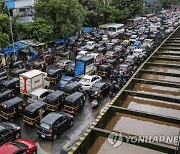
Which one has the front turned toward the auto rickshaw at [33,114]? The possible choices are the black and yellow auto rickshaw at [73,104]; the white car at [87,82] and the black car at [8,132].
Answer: the black car

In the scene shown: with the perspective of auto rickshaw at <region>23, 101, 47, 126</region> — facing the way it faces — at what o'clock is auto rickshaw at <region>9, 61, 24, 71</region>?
auto rickshaw at <region>9, 61, 24, 71</region> is roughly at 10 o'clock from auto rickshaw at <region>23, 101, 47, 126</region>.

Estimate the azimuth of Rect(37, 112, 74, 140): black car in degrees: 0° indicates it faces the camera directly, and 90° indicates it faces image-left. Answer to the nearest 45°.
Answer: approximately 225°

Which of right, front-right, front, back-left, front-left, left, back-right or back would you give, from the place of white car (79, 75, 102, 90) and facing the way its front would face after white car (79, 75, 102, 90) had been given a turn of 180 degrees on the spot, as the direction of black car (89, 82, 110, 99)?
left

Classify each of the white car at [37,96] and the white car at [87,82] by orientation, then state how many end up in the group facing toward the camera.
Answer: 0

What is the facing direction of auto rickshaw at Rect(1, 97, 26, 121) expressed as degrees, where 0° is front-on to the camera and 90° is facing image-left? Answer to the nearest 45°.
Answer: approximately 225°

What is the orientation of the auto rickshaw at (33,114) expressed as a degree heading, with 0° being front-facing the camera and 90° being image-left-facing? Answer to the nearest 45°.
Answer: approximately 225°

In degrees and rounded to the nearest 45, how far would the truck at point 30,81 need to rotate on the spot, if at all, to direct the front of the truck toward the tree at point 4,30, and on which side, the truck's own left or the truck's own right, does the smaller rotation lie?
approximately 45° to the truck's own left
